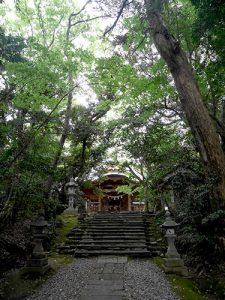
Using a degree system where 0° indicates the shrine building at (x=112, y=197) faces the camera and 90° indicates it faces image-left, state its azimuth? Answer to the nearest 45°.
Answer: approximately 0°

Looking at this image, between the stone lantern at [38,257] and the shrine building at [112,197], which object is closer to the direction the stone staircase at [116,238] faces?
the stone lantern

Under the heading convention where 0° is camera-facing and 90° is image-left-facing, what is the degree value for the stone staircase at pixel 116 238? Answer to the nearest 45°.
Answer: approximately 0°

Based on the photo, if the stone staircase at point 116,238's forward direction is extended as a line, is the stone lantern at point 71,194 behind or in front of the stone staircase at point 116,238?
behind

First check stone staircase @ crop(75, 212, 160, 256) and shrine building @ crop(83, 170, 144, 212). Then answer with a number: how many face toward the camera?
2

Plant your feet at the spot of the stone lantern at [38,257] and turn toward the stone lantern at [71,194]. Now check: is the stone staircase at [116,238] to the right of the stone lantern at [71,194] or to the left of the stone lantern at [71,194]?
right

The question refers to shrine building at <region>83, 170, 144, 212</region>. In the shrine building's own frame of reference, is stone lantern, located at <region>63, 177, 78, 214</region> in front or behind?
in front

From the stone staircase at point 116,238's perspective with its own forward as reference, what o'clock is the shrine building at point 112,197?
The shrine building is roughly at 6 o'clock from the stone staircase.

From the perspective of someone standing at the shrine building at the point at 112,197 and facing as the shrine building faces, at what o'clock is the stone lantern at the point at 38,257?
The stone lantern is roughly at 12 o'clock from the shrine building.
